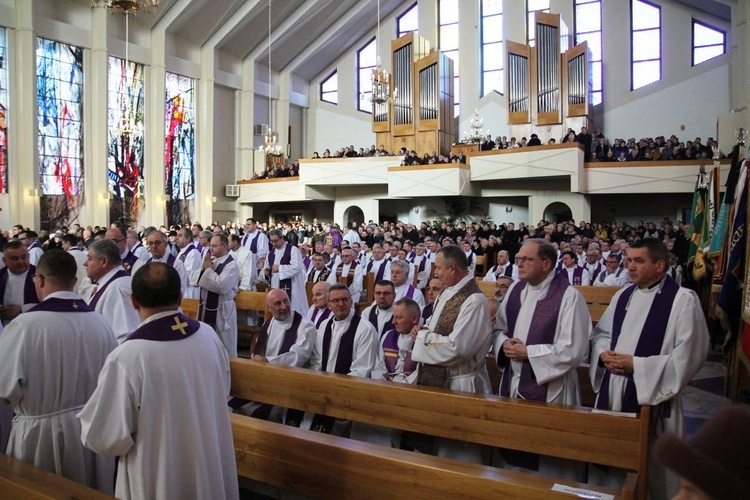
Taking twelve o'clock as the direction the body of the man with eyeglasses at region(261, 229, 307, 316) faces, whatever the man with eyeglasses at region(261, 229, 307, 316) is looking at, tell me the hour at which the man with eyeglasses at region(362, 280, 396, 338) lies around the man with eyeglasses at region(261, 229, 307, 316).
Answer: the man with eyeglasses at region(362, 280, 396, 338) is roughly at 10 o'clock from the man with eyeglasses at region(261, 229, 307, 316).

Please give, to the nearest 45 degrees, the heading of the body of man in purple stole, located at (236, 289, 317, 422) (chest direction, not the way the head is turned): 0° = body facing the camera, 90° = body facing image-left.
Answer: approximately 45°

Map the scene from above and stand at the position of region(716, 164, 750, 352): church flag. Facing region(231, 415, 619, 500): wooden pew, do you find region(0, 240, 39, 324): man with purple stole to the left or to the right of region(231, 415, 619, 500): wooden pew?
right

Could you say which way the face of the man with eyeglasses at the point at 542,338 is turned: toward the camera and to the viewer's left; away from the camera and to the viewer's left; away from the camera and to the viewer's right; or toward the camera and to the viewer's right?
toward the camera and to the viewer's left

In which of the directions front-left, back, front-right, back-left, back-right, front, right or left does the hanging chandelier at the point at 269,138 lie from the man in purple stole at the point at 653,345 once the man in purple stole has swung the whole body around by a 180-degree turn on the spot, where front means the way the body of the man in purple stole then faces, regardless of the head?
left

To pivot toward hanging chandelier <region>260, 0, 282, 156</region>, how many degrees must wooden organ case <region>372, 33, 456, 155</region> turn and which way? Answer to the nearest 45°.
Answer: approximately 45° to its right

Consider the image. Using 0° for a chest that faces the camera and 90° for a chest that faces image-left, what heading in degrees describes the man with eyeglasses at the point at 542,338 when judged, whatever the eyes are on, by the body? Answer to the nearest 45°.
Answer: approximately 45°

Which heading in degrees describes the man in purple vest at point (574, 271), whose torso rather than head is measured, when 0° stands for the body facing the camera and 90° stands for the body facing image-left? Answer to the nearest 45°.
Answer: approximately 45°

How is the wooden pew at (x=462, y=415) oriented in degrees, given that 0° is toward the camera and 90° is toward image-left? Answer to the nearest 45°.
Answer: approximately 45°

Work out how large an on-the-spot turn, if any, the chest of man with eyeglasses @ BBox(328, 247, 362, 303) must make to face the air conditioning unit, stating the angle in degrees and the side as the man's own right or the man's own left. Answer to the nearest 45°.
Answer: approximately 135° to the man's own right
